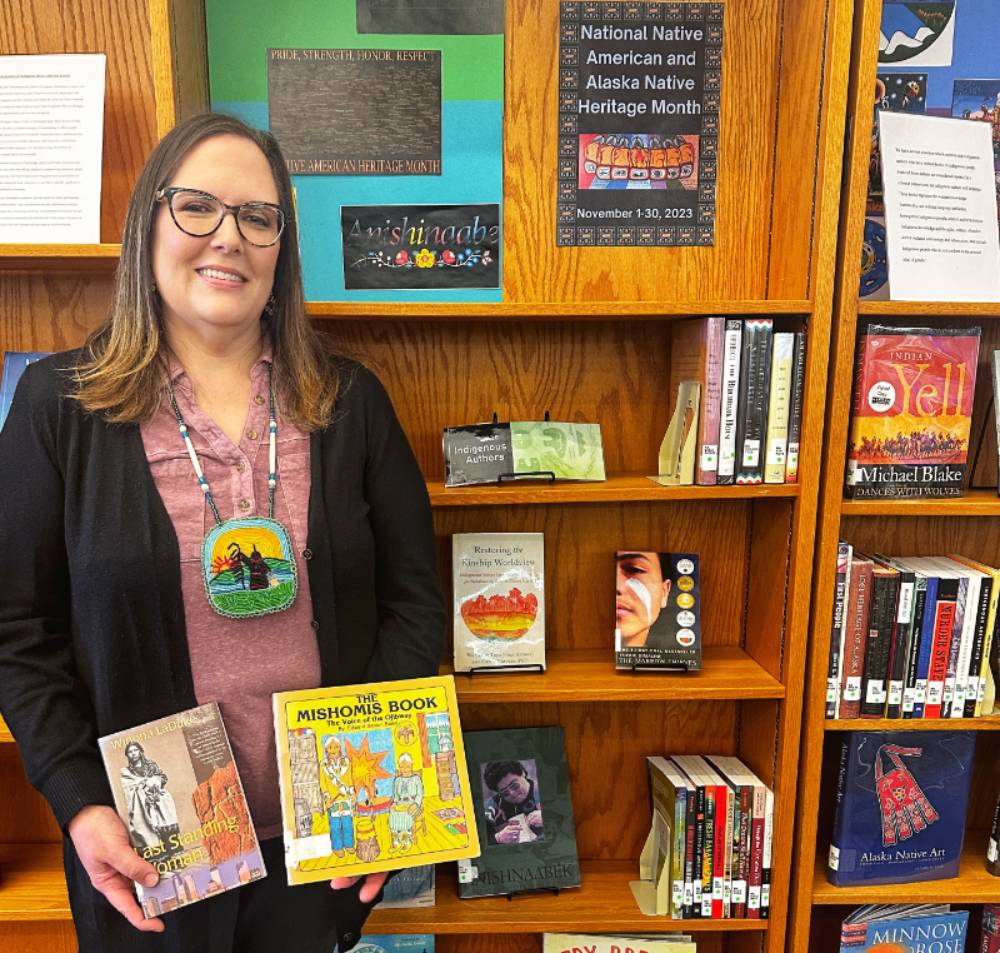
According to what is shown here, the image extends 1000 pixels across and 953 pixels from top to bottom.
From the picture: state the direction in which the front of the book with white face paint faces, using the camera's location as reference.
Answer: facing the viewer

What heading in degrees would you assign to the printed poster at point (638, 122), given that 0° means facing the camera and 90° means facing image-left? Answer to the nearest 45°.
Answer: approximately 0°

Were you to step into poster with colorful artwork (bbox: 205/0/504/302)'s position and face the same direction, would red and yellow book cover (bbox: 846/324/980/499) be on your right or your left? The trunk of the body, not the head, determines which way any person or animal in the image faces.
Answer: on your left

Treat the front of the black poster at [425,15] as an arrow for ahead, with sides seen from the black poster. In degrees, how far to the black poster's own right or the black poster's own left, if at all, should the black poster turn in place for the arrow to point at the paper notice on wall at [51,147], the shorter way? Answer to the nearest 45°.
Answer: approximately 90° to the black poster's own right

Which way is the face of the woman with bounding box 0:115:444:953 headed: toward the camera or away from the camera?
toward the camera

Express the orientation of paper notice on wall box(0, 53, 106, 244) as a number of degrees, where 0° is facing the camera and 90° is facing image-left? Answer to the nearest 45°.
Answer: approximately 0°

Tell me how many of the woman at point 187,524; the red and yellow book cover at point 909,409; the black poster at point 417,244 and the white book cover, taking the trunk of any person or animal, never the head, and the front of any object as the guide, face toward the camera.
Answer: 4

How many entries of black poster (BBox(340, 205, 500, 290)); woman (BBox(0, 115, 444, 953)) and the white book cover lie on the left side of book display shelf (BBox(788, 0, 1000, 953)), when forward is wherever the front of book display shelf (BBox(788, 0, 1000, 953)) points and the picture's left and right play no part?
0

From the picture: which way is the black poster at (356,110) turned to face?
toward the camera

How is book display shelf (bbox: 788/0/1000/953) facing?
toward the camera

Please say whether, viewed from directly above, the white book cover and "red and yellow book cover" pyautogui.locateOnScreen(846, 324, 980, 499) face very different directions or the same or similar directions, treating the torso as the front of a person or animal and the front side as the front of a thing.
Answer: same or similar directions

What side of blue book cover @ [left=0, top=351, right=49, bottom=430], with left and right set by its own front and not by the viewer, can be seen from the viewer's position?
front

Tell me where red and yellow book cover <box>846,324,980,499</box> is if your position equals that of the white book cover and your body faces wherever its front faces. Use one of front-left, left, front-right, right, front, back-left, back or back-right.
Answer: left
